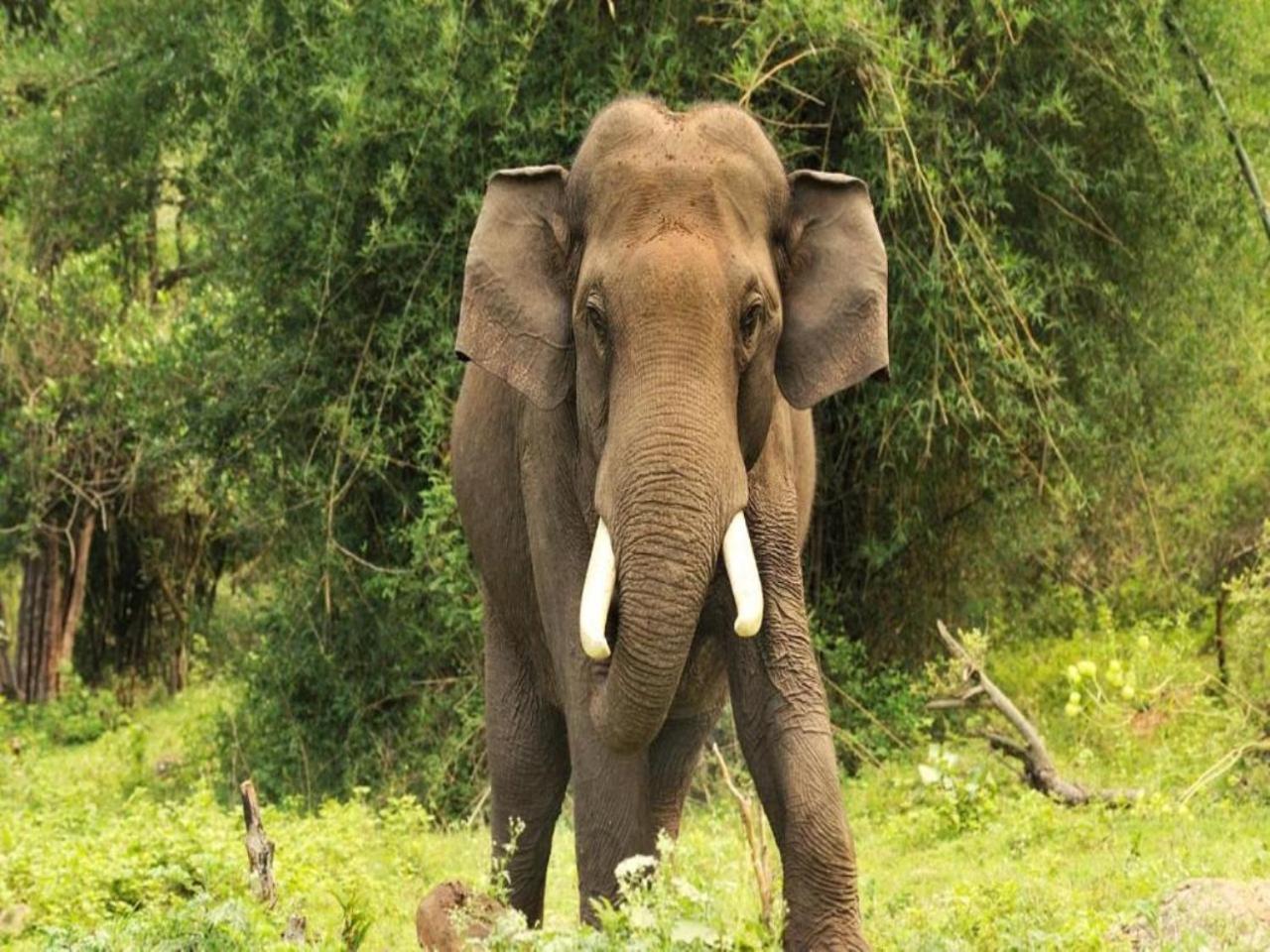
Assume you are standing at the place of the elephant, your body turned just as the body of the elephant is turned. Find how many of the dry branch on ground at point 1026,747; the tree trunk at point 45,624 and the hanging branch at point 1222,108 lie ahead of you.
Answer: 0

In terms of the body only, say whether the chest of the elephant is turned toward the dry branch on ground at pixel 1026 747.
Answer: no

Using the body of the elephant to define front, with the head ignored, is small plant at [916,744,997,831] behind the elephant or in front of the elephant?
behind

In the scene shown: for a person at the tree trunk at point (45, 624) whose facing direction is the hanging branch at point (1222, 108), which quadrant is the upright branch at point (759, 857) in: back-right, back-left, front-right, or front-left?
front-right

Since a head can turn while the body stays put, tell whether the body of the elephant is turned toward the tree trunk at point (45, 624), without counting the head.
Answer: no

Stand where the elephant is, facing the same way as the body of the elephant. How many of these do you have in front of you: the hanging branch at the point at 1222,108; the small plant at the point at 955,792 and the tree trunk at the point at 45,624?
0

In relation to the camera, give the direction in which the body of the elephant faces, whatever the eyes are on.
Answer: toward the camera

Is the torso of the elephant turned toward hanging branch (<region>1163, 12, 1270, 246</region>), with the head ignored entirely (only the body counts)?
no
